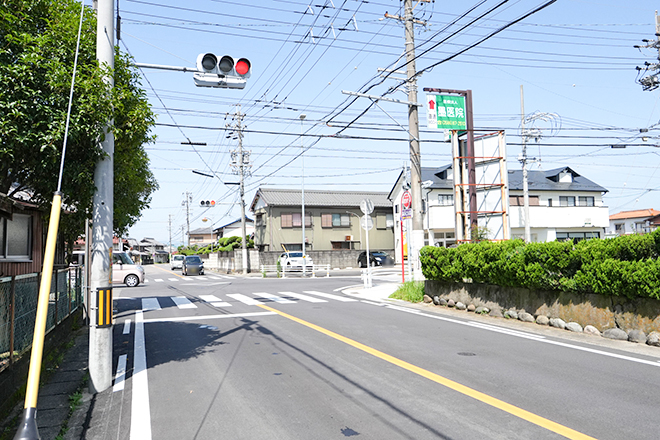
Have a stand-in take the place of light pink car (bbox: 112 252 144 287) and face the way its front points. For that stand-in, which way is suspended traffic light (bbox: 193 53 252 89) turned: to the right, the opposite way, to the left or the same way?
to the right

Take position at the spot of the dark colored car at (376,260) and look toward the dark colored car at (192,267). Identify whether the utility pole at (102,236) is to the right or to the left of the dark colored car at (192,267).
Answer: left

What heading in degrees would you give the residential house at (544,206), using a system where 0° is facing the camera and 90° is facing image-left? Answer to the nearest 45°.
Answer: approximately 0°

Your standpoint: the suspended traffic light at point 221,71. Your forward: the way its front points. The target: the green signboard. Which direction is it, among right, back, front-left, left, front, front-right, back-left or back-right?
back-left

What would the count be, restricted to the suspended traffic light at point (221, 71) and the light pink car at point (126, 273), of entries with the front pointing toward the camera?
1

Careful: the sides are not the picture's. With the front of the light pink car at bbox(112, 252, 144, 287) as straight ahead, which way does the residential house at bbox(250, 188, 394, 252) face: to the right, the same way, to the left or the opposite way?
to the right

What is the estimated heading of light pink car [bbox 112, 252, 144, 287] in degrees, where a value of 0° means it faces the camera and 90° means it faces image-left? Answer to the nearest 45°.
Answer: approximately 270°

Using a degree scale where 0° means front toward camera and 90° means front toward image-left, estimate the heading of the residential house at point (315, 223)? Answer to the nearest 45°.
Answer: approximately 0°

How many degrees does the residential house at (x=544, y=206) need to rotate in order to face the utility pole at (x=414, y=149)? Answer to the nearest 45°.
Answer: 0° — it already faces it
